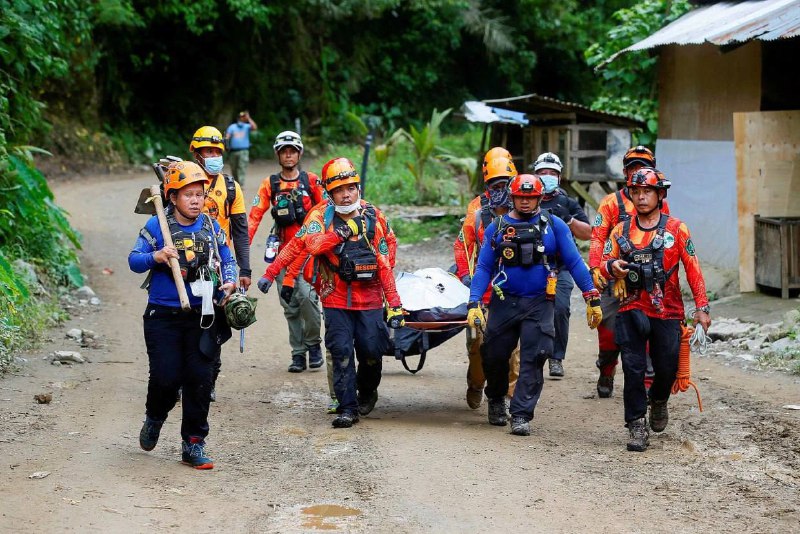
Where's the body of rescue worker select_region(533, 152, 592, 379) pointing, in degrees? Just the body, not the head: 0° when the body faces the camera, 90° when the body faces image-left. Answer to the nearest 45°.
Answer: approximately 0°

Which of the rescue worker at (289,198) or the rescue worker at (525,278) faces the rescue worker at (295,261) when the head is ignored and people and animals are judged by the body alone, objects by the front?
the rescue worker at (289,198)

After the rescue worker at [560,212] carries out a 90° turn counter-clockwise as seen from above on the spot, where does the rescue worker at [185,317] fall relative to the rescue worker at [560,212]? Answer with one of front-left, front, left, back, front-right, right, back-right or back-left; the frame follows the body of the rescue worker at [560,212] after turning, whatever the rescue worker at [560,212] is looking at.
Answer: back-right

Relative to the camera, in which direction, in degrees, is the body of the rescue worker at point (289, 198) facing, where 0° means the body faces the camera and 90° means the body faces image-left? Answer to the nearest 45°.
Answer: approximately 0°

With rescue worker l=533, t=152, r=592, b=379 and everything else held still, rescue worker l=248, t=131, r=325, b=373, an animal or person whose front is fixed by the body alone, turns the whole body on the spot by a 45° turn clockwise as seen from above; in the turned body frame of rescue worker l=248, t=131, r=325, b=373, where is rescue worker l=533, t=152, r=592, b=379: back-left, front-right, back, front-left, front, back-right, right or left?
back-left

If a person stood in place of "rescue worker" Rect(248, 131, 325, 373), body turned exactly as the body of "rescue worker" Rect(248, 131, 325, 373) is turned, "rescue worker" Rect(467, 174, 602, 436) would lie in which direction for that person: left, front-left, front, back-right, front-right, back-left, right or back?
front-left

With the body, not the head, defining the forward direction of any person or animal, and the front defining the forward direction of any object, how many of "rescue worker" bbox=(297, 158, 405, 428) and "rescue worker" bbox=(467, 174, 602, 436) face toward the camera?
2
